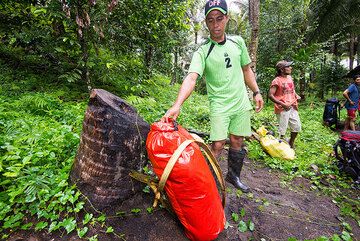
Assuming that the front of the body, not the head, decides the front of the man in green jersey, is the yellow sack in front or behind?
behind

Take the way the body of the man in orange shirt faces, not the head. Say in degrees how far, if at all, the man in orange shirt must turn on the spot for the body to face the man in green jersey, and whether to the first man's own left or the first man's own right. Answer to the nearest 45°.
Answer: approximately 45° to the first man's own right

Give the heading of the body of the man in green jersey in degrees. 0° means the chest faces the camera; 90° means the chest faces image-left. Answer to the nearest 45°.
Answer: approximately 0°

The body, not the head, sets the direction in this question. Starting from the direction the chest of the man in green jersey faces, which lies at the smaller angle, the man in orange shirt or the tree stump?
the tree stump

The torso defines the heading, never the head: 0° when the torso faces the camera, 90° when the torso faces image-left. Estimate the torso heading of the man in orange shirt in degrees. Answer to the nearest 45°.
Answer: approximately 315°

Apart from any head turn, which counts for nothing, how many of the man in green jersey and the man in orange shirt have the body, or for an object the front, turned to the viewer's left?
0

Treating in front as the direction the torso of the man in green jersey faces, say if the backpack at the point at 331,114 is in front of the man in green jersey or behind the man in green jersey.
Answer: behind

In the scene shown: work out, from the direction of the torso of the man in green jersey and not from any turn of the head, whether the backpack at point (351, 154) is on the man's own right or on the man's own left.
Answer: on the man's own left

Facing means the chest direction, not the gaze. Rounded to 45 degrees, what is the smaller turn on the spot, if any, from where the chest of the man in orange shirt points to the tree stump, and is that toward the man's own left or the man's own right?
approximately 45° to the man's own right

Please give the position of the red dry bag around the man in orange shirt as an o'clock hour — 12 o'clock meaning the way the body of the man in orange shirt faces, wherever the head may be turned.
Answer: The red dry bag is roughly at 2 o'clock from the man in orange shirt.
